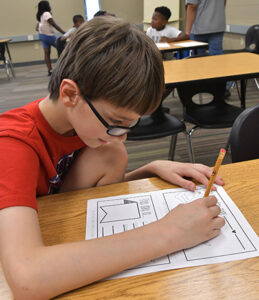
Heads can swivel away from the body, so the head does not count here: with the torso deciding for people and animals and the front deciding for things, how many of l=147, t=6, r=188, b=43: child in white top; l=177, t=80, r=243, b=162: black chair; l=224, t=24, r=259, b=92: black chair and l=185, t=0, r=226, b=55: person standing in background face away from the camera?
1

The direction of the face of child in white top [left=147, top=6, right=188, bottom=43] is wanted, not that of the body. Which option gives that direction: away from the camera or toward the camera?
toward the camera

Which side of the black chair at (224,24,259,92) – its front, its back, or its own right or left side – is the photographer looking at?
left

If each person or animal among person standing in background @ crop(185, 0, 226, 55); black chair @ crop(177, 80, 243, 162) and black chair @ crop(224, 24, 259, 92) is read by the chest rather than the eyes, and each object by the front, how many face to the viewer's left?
1

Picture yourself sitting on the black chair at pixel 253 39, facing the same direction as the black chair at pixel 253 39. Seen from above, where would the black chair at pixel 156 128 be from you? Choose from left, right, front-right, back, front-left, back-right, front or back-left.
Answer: left

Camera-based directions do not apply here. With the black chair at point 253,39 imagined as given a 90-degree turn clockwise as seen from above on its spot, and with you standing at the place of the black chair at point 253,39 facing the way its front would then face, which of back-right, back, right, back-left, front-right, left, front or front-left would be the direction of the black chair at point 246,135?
back

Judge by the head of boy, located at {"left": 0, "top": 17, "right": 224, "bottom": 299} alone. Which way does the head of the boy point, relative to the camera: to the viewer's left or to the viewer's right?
to the viewer's right
